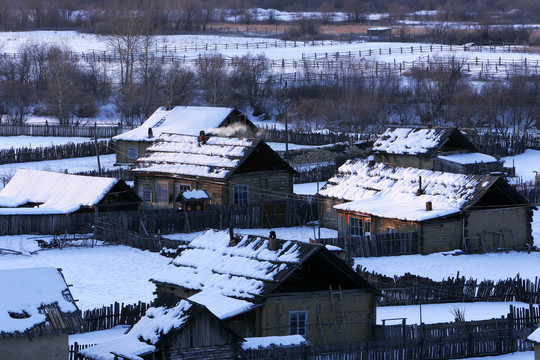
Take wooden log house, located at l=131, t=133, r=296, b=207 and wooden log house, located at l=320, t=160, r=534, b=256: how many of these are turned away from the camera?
0

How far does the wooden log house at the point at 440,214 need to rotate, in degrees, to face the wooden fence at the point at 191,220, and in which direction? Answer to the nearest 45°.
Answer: approximately 45° to its right

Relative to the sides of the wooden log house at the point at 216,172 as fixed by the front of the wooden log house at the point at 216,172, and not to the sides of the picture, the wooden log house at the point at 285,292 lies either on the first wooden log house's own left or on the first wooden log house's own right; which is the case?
on the first wooden log house's own left

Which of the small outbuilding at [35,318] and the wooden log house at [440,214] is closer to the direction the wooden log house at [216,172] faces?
the small outbuilding

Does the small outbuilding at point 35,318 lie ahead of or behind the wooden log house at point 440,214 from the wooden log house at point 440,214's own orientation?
ahead

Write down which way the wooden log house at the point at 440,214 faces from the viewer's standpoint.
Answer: facing the viewer and to the left of the viewer

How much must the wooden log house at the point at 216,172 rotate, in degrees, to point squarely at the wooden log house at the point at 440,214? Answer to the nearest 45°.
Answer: approximately 90° to its left

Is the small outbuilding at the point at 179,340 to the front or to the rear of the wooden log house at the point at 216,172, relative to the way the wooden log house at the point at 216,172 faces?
to the front
